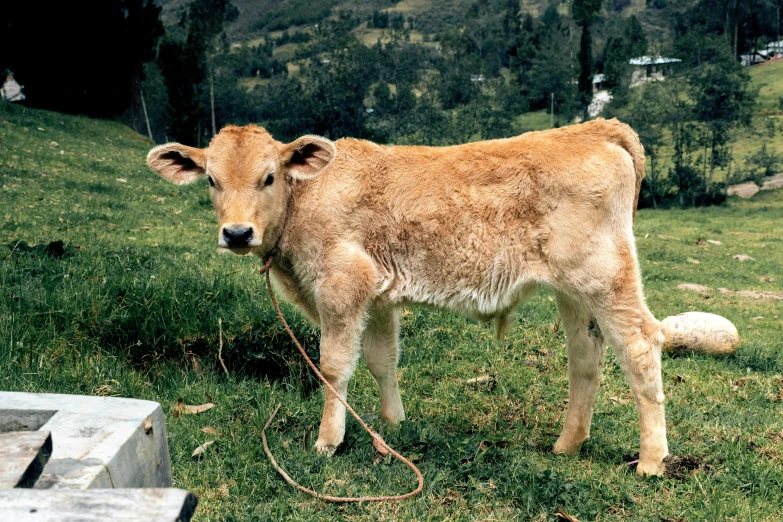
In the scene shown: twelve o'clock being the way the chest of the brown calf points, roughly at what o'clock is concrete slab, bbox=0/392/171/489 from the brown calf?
The concrete slab is roughly at 10 o'clock from the brown calf.

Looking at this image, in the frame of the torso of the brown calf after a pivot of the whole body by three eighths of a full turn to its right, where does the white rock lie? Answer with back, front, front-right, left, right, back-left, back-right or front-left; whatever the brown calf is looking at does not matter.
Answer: front

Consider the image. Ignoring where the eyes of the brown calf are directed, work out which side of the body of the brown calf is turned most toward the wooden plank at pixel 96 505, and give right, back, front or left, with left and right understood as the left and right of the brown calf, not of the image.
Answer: left

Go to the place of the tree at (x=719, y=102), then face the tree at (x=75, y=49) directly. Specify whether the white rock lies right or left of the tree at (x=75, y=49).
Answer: left

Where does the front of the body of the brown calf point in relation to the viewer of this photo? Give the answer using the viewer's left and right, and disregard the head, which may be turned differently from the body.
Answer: facing to the left of the viewer

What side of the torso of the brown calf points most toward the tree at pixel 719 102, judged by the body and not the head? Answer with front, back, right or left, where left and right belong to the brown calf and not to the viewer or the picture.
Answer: right

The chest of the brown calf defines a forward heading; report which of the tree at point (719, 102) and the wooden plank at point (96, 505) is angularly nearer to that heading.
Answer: the wooden plank

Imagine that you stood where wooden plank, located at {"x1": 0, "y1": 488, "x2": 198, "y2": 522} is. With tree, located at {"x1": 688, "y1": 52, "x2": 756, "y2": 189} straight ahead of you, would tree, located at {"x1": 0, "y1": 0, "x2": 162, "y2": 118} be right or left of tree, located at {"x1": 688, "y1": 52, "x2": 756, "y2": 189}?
left
